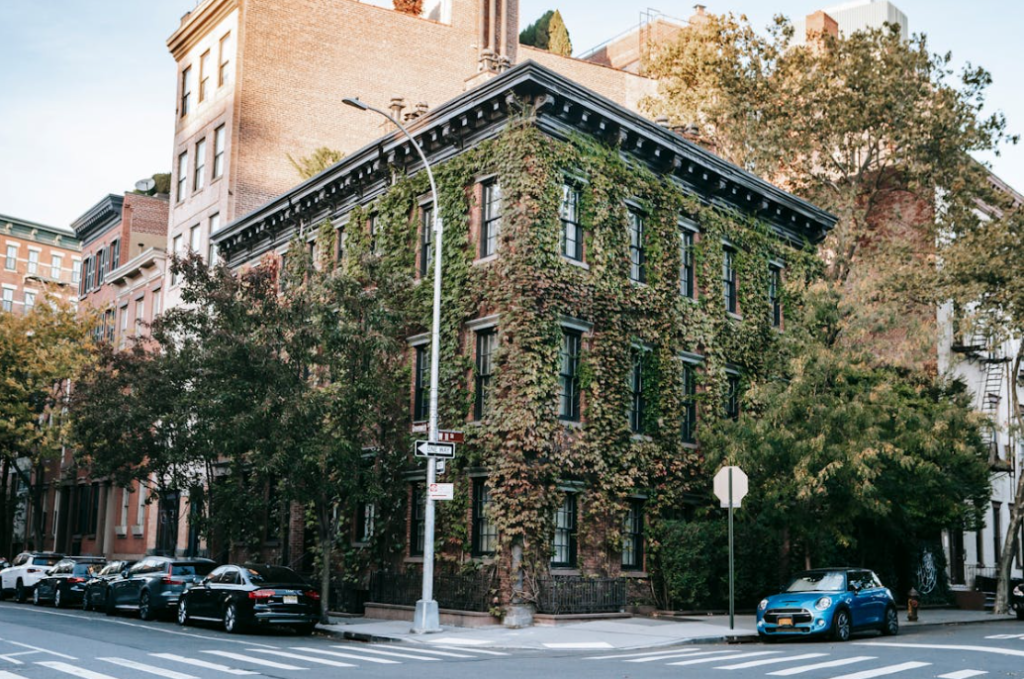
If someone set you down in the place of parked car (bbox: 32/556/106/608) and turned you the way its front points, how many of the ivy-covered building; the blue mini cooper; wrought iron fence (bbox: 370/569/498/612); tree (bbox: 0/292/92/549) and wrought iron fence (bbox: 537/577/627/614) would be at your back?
4

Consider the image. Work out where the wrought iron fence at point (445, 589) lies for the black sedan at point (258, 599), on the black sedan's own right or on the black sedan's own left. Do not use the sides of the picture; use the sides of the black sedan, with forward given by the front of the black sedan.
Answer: on the black sedan's own right

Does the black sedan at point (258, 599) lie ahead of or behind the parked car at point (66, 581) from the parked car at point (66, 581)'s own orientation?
behind

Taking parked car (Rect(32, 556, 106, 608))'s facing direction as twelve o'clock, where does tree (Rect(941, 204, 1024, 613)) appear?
The tree is roughly at 5 o'clock from the parked car.

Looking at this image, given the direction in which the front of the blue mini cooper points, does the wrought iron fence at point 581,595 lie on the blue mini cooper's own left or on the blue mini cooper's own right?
on the blue mini cooper's own right

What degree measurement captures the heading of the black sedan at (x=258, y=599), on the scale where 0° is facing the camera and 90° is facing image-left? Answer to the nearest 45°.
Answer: approximately 135°

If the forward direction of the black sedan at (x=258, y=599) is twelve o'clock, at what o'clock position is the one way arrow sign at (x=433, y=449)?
The one way arrow sign is roughly at 5 o'clock from the black sedan.

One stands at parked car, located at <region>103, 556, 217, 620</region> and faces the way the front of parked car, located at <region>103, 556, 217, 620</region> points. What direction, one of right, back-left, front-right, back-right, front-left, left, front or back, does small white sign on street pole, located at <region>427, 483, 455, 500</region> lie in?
back

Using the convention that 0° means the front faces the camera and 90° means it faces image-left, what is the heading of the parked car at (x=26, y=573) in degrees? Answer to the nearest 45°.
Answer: approximately 135°

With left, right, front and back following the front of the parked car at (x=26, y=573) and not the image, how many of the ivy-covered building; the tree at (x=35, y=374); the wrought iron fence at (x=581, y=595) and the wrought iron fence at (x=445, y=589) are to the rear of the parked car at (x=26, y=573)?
3

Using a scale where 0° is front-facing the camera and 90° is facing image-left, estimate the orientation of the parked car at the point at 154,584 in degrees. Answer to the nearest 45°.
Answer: approximately 135°

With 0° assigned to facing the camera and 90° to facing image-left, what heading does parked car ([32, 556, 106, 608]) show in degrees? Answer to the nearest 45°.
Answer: approximately 135°

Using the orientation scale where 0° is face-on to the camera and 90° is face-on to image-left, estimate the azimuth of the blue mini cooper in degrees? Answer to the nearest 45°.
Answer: approximately 45°
